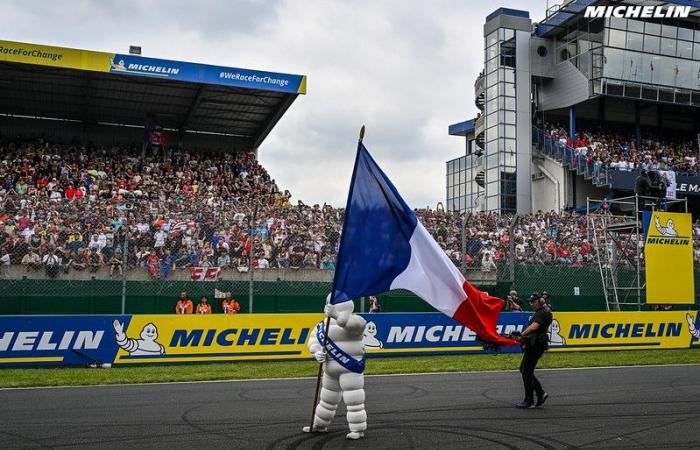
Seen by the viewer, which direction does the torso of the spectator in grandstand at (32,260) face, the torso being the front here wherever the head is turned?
toward the camera

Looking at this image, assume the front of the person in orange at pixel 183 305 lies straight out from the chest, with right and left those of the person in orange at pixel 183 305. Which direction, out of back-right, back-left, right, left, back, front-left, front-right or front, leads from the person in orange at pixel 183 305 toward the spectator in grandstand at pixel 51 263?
right

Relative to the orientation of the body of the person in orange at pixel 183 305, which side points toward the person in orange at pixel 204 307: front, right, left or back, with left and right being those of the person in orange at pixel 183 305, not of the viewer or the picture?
left

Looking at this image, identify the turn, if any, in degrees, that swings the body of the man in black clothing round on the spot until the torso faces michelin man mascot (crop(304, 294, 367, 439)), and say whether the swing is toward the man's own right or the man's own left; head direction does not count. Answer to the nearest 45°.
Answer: approximately 45° to the man's own left

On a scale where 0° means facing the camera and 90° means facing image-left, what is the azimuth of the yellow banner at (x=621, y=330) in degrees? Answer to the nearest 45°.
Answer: approximately 0°

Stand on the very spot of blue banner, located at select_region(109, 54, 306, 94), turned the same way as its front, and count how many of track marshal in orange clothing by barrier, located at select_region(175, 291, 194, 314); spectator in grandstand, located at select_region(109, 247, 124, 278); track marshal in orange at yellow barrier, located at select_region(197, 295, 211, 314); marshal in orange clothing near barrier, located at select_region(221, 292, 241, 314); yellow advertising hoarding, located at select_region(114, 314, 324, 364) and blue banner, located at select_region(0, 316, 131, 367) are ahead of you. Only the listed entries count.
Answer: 6

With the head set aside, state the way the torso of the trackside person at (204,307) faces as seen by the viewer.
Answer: toward the camera

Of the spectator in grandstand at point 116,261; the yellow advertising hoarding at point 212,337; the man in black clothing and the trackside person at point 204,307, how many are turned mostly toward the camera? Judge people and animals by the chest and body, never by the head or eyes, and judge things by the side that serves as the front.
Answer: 3

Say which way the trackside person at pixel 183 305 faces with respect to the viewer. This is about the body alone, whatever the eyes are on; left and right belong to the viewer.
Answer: facing the viewer
